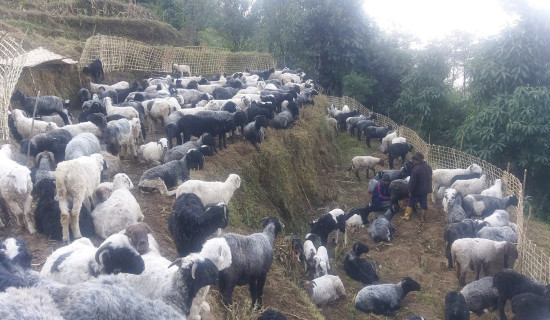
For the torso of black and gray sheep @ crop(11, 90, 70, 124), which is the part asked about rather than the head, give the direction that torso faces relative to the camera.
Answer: to the viewer's left

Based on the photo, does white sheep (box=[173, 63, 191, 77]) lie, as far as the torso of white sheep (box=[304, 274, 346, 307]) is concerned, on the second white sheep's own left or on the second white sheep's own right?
on the second white sheep's own right

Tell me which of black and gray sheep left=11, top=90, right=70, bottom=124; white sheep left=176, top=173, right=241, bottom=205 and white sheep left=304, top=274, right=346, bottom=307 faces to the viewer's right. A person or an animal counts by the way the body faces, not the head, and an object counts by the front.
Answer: white sheep left=176, top=173, right=241, bottom=205

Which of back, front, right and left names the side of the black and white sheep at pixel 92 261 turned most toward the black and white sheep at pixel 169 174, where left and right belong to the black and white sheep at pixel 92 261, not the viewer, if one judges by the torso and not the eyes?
left

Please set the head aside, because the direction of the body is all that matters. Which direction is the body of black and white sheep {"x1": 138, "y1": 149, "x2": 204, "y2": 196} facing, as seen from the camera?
to the viewer's right

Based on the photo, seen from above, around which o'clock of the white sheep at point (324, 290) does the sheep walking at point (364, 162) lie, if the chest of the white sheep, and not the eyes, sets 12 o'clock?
The sheep walking is roughly at 3 o'clock from the white sheep.

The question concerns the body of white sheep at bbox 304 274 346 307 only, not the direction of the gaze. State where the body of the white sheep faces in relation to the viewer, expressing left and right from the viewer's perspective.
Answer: facing to the left of the viewer
